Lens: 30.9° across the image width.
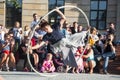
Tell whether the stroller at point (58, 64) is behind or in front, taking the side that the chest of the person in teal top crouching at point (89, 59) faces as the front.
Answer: in front

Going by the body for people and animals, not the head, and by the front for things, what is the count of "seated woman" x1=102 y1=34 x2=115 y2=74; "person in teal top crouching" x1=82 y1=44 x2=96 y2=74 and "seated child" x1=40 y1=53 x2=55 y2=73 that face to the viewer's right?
0

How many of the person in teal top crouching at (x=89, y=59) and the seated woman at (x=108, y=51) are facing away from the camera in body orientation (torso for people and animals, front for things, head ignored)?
0

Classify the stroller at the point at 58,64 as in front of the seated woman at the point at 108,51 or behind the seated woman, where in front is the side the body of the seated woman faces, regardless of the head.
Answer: in front

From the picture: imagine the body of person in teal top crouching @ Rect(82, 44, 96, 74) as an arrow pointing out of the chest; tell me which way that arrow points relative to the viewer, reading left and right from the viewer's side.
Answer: facing the viewer and to the left of the viewer

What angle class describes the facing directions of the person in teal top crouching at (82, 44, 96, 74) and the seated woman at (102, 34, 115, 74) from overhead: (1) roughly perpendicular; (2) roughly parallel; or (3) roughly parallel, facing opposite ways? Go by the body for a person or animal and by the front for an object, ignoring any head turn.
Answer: roughly parallel

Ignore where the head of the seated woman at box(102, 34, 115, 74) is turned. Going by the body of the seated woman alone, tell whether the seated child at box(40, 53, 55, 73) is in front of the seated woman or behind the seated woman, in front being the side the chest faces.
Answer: in front
